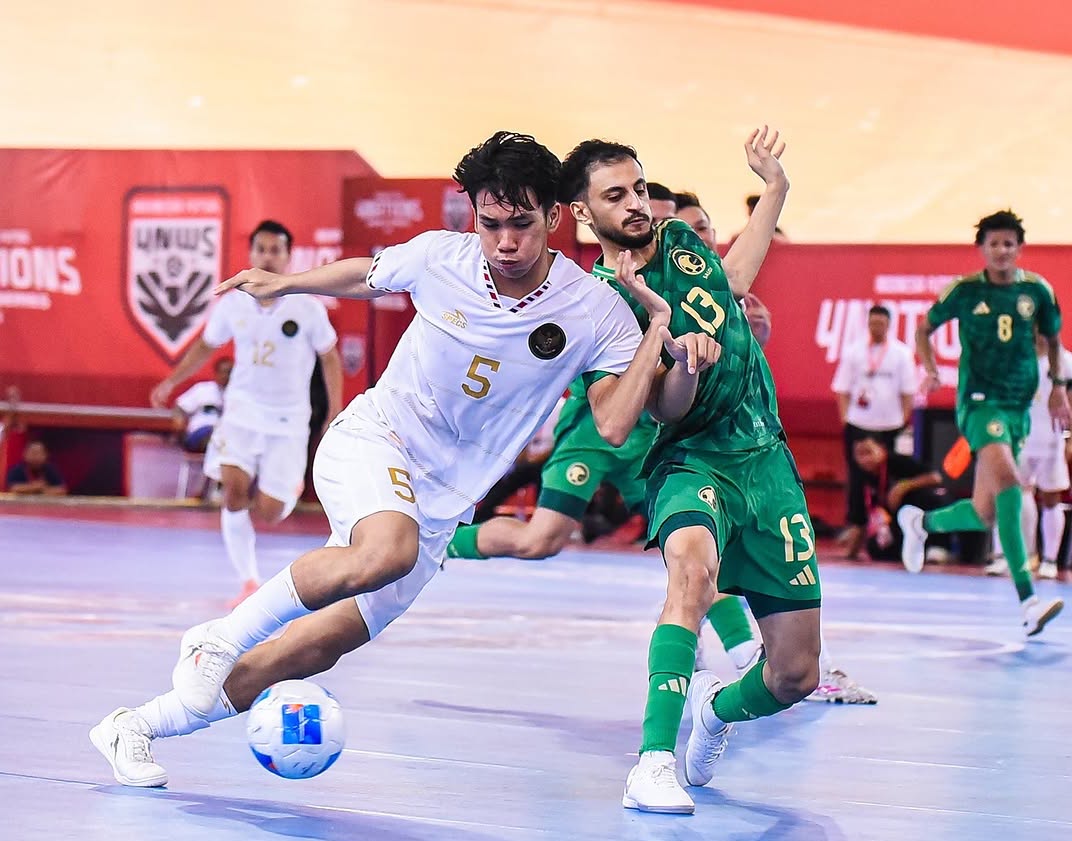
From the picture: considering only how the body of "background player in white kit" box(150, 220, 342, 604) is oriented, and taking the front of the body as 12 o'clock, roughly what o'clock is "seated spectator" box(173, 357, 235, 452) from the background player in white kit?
The seated spectator is roughly at 6 o'clock from the background player in white kit.

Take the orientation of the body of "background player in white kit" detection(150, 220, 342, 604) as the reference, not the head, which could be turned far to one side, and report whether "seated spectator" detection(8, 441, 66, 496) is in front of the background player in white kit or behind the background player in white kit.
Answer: behind

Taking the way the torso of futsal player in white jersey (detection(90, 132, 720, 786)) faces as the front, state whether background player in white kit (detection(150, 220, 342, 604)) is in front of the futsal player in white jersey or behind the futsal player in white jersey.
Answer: behind

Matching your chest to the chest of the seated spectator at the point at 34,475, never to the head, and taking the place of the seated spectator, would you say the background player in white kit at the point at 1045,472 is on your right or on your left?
on your left

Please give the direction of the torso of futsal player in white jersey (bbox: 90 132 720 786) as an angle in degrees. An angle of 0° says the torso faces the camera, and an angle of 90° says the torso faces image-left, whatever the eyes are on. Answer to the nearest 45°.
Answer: approximately 0°

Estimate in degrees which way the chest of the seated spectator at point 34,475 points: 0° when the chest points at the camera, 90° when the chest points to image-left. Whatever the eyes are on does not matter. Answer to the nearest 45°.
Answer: approximately 0°

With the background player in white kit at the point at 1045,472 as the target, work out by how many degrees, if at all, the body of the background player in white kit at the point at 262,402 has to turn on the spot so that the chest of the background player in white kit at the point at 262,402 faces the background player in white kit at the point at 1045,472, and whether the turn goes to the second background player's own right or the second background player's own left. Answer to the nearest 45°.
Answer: approximately 90° to the second background player's own left

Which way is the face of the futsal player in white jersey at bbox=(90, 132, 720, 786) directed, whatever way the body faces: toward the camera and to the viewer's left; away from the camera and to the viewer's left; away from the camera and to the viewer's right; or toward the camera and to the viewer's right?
toward the camera and to the viewer's left
